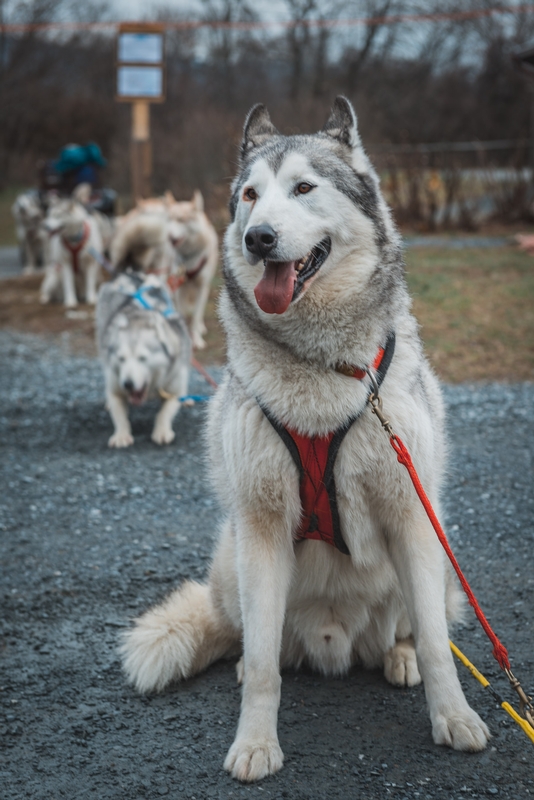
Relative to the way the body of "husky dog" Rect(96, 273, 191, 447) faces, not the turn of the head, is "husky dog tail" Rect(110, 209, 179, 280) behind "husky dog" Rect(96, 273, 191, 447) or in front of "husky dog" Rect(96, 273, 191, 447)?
behind

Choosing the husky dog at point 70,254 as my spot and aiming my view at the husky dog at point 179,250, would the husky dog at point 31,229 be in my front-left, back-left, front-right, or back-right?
back-left

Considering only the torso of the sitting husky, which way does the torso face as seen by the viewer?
toward the camera

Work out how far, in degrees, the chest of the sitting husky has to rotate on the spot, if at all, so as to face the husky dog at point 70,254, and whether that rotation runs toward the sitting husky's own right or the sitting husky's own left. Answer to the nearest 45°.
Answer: approximately 180°

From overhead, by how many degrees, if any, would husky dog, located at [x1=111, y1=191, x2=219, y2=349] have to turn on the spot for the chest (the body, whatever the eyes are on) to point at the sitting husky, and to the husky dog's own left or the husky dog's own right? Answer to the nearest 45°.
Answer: approximately 45° to the husky dog's own right

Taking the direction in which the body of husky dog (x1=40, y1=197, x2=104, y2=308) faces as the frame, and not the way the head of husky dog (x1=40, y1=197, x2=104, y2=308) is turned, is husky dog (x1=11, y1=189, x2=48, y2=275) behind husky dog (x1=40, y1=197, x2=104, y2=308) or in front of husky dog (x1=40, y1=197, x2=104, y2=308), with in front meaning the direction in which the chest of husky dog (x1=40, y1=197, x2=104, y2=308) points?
behind

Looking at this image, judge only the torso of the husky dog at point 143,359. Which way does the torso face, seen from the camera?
toward the camera

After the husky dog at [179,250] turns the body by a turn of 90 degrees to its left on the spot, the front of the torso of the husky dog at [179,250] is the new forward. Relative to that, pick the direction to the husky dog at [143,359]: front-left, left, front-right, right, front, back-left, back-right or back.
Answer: back-right

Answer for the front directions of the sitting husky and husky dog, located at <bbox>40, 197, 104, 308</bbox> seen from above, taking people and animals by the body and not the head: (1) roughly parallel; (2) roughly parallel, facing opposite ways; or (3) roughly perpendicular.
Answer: roughly parallel

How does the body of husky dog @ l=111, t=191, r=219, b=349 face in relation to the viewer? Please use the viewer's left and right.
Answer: facing the viewer and to the right of the viewer

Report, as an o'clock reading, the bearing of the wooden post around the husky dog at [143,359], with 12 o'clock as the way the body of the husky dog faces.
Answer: The wooden post is roughly at 6 o'clock from the husky dog.

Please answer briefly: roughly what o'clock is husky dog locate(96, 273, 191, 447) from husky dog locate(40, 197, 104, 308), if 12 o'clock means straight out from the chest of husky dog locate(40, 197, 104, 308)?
husky dog locate(96, 273, 191, 447) is roughly at 12 o'clock from husky dog locate(40, 197, 104, 308).

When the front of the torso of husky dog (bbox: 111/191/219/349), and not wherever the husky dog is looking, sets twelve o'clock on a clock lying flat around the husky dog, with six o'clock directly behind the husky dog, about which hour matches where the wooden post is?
The wooden post is roughly at 7 o'clock from the husky dog.

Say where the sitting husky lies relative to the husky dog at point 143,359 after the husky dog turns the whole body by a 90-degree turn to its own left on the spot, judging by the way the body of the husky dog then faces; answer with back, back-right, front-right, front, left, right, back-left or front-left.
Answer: right
